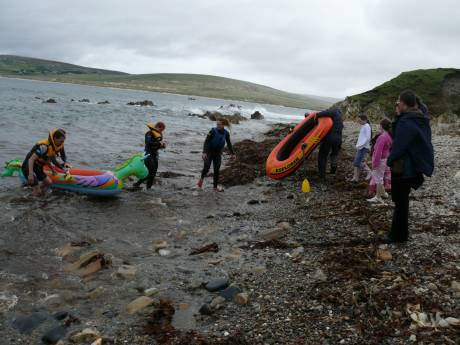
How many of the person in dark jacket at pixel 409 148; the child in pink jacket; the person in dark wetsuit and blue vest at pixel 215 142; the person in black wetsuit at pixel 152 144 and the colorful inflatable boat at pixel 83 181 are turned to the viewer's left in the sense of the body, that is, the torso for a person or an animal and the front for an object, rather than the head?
2

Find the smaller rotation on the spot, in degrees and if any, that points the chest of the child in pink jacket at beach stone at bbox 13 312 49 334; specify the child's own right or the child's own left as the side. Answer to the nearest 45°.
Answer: approximately 45° to the child's own left

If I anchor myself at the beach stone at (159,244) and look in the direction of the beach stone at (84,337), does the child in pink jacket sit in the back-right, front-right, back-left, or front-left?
back-left

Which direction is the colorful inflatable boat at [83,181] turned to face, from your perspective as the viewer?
facing to the right of the viewer

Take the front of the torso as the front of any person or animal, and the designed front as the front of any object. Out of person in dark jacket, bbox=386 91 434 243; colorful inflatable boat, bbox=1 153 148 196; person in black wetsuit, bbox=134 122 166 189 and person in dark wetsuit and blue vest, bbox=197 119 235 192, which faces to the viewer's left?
person in dark jacket, bbox=386 91 434 243

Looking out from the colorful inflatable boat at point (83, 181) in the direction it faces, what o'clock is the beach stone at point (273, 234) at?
The beach stone is roughly at 2 o'clock from the colorful inflatable boat.

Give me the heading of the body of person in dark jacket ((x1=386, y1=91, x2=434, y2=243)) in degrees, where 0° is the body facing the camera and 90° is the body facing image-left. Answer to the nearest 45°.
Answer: approximately 90°

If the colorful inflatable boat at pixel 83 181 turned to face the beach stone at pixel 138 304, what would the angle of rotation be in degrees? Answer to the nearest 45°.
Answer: approximately 90° to its right
